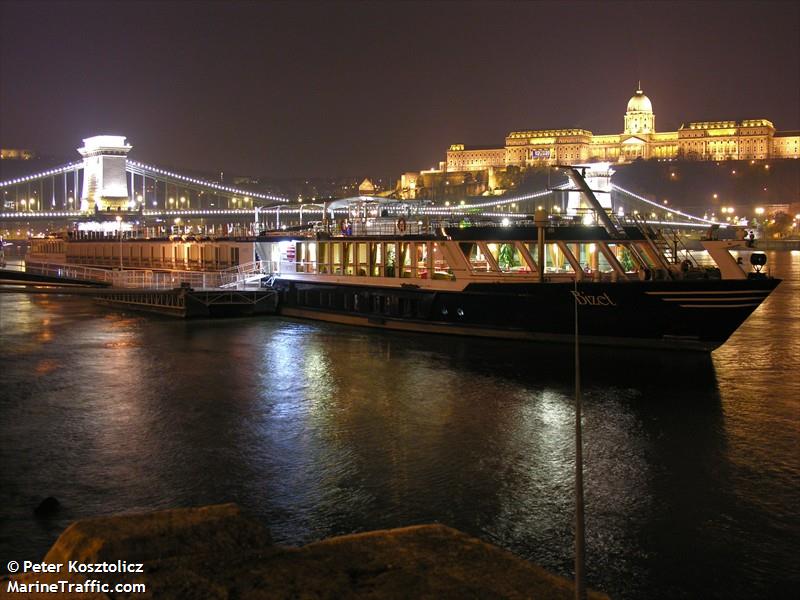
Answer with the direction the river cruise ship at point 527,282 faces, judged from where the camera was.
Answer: facing the viewer and to the right of the viewer
